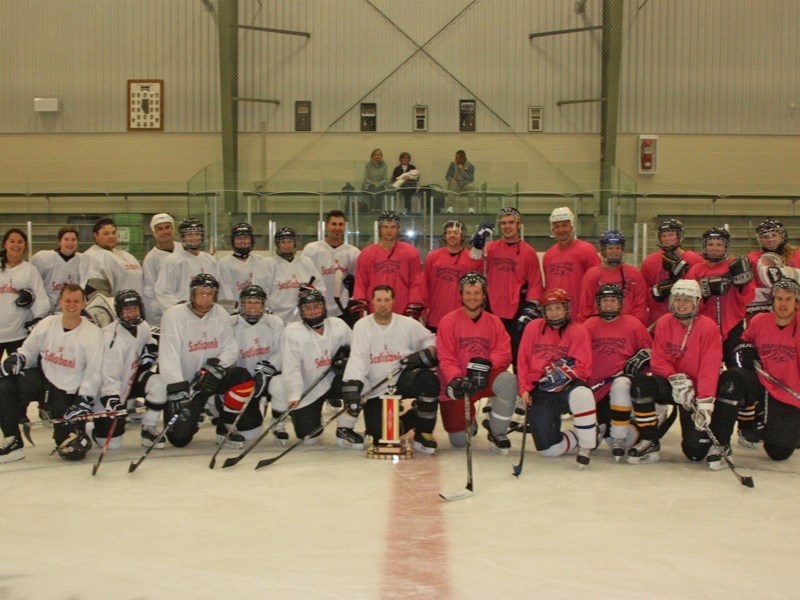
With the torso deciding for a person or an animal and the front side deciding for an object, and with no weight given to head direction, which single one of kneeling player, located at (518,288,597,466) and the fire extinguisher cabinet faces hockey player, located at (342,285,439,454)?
the fire extinguisher cabinet

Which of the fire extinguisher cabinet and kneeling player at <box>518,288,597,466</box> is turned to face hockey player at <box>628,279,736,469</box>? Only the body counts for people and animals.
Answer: the fire extinguisher cabinet

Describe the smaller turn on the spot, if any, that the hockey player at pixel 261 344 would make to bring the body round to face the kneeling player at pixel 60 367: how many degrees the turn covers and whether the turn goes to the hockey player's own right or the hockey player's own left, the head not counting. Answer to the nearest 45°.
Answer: approximately 90° to the hockey player's own right

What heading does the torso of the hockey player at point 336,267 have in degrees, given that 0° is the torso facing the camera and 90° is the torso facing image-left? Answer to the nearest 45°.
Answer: approximately 0°

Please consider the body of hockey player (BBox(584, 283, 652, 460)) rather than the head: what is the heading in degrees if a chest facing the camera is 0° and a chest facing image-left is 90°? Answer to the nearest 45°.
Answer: approximately 0°

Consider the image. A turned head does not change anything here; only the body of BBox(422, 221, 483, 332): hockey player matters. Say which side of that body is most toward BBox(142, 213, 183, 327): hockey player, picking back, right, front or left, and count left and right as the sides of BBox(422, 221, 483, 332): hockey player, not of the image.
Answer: right

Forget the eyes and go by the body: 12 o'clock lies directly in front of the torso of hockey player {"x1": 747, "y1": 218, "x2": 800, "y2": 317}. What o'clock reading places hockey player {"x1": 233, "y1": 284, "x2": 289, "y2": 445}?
hockey player {"x1": 233, "y1": 284, "x2": 289, "y2": 445} is roughly at 2 o'clock from hockey player {"x1": 747, "y1": 218, "x2": 800, "y2": 317}.

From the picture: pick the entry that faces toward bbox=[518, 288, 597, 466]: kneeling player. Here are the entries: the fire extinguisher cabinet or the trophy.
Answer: the fire extinguisher cabinet

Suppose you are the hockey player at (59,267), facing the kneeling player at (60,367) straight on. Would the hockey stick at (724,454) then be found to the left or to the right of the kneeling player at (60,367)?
left

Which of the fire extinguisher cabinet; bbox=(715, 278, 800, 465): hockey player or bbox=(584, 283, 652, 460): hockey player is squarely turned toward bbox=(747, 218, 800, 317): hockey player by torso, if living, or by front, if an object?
the fire extinguisher cabinet

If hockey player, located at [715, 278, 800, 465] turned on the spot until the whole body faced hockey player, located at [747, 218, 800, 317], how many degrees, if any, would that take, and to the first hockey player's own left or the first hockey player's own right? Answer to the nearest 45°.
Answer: approximately 180°

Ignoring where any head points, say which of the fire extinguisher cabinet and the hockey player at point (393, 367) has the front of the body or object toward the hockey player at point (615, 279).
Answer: the fire extinguisher cabinet
